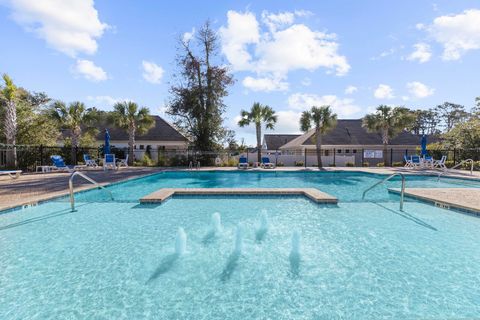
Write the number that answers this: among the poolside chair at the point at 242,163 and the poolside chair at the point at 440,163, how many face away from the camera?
0

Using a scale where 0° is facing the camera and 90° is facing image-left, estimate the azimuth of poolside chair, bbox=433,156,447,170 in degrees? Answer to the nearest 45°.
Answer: approximately 45°

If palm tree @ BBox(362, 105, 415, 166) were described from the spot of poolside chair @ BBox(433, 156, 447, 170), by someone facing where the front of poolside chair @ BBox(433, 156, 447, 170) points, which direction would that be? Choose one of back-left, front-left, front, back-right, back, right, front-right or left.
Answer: right

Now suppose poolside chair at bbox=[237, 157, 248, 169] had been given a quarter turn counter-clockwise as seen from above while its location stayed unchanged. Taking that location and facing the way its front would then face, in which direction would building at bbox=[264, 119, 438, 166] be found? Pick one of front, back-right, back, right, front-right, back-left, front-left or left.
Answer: front-left

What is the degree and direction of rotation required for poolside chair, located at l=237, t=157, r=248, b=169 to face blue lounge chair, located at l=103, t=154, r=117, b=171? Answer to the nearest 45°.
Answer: approximately 90° to its right

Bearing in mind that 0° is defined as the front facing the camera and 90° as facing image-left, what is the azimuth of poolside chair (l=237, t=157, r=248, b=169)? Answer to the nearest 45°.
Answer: approximately 0°

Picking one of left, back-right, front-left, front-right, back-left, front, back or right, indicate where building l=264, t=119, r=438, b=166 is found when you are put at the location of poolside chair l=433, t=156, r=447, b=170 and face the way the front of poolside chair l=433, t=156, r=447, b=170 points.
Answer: right

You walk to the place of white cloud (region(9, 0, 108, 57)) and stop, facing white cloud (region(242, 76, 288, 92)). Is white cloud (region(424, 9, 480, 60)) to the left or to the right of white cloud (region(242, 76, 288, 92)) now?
right

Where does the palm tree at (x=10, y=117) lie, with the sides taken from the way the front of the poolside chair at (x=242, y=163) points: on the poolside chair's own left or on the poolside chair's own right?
on the poolside chair's own right
